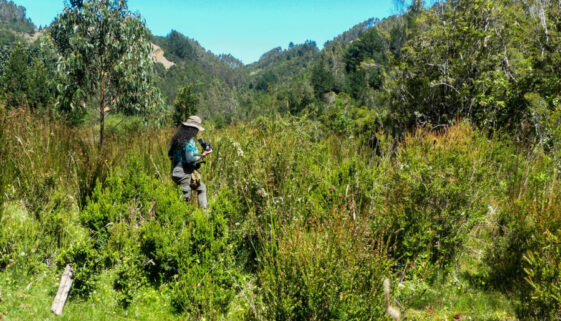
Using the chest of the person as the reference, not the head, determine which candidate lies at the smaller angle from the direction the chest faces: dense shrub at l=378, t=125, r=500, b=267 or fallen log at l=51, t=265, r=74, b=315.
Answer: the dense shrub

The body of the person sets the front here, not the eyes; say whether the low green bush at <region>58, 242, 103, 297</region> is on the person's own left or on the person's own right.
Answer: on the person's own right

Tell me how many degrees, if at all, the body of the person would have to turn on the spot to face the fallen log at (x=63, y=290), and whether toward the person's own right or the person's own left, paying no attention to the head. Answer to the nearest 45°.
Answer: approximately 135° to the person's own right

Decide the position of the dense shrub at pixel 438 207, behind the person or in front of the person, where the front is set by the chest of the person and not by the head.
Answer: in front

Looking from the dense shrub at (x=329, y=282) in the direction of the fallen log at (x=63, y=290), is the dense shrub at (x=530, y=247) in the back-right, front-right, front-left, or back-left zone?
back-right

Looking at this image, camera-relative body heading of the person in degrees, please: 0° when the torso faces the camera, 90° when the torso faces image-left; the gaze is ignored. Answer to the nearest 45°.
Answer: approximately 270°

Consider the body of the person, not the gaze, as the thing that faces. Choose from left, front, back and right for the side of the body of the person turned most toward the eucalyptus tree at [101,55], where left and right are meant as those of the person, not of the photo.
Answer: left

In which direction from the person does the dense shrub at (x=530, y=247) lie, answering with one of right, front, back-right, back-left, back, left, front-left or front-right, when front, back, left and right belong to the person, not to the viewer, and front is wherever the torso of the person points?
front-right

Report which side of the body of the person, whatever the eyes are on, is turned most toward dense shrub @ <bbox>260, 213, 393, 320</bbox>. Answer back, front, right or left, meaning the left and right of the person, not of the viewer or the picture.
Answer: right
